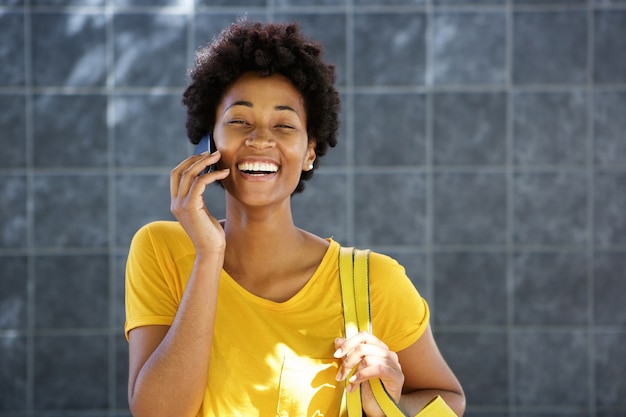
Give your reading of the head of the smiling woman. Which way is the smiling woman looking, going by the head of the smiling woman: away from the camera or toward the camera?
toward the camera

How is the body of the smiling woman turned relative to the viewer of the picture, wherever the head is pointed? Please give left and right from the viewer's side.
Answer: facing the viewer
